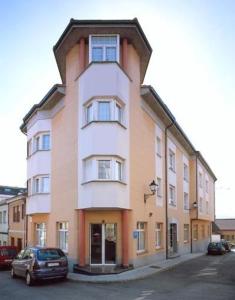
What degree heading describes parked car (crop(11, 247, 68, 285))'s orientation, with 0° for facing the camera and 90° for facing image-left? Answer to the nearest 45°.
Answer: approximately 135°

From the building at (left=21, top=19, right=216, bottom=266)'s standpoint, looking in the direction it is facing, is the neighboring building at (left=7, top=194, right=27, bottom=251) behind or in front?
behind

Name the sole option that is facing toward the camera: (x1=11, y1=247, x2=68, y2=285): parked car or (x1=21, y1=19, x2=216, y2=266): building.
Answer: the building

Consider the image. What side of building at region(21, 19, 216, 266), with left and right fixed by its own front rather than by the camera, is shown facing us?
front

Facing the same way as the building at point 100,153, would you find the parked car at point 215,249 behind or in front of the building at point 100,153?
behind

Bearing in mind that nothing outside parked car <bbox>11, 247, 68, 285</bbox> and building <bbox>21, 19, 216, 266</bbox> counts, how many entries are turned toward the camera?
1

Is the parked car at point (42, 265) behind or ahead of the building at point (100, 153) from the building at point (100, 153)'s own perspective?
ahead
